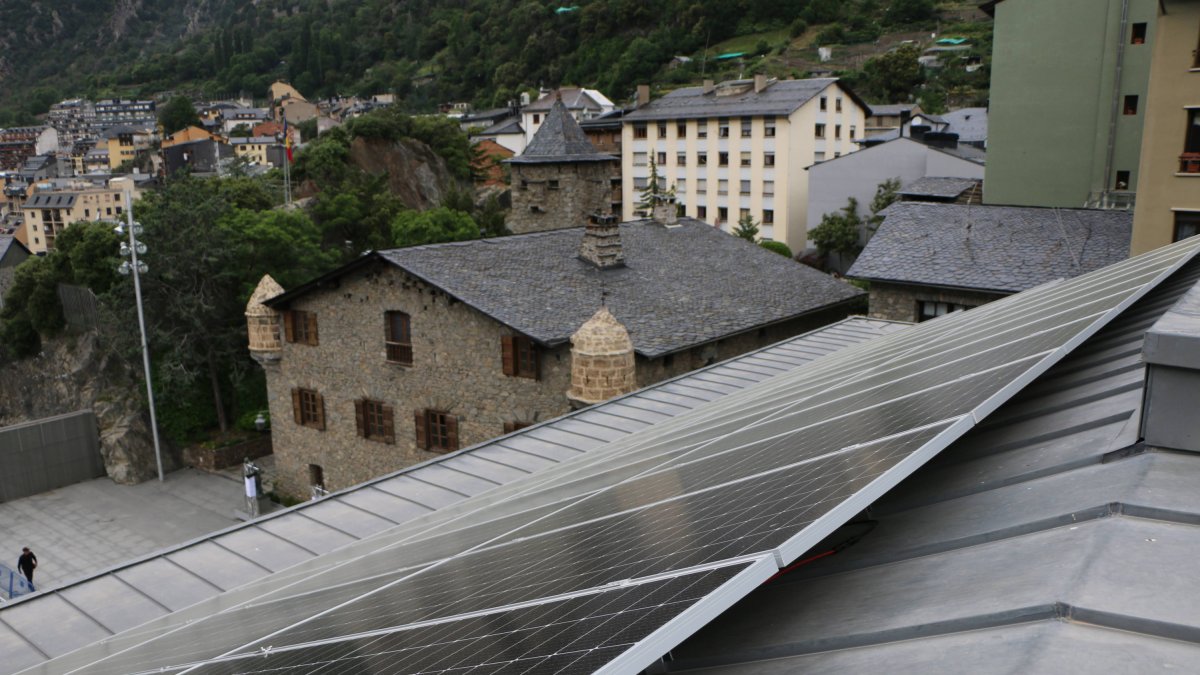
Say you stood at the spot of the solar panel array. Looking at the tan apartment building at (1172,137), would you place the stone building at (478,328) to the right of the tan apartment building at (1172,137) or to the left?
left

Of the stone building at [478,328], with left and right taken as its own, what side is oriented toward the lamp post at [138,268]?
right

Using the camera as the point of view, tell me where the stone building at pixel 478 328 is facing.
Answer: facing the viewer and to the left of the viewer

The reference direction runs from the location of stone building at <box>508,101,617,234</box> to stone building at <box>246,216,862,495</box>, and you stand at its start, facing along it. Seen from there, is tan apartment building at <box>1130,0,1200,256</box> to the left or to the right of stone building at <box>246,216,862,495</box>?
left

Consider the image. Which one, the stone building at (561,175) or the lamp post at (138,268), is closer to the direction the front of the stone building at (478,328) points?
the lamp post

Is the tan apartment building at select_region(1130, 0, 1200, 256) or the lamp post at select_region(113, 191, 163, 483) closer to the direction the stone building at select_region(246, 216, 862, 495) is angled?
the lamp post

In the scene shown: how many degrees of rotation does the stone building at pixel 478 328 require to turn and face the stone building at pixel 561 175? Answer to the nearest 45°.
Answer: approximately 135° to its right

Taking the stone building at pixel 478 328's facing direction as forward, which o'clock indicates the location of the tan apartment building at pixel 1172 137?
The tan apartment building is roughly at 8 o'clock from the stone building.

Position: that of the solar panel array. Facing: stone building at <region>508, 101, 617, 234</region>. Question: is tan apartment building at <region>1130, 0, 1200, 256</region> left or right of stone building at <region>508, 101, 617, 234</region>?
right

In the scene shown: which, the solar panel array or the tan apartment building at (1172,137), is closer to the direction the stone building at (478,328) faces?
the solar panel array
